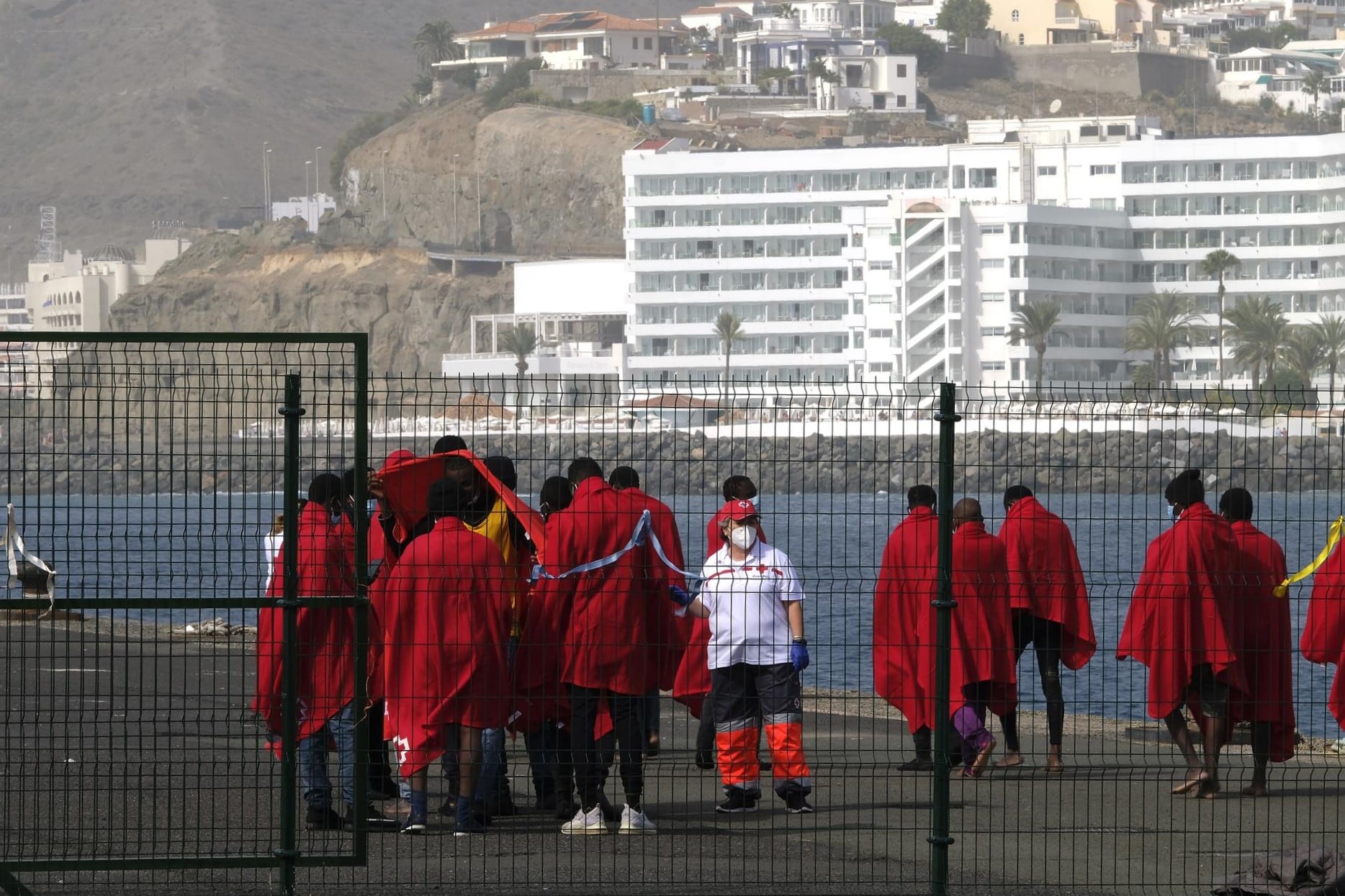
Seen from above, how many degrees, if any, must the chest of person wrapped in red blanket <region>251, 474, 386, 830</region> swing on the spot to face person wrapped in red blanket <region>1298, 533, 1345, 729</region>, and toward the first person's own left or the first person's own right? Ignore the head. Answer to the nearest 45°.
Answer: approximately 45° to the first person's own right

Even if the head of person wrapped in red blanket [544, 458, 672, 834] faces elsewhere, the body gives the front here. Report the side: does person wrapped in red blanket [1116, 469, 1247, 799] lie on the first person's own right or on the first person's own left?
on the first person's own right

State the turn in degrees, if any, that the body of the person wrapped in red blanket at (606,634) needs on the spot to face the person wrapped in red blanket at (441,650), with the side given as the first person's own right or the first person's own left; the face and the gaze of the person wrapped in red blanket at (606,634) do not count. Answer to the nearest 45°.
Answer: approximately 135° to the first person's own left

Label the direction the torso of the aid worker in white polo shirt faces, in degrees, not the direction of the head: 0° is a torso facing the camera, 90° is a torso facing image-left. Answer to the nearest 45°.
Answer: approximately 0°

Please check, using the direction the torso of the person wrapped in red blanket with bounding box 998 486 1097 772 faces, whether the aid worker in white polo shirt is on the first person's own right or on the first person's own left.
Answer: on the first person's own left

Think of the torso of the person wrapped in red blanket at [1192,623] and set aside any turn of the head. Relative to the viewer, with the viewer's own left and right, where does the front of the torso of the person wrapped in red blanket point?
facing away from the viewer and to the left of the viewer

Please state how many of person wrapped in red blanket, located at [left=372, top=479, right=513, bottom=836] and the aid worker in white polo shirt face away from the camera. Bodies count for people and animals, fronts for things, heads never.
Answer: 1

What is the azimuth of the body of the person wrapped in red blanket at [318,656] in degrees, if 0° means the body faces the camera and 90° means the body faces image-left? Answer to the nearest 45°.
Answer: approximately 225°

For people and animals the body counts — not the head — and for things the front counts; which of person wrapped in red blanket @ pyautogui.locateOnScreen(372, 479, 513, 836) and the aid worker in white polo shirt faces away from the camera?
the person wrapped in red blanket

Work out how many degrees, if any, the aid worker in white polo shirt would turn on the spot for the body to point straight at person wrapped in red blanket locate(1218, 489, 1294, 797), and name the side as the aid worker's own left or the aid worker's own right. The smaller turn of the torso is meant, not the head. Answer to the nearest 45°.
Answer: approximately 90° to the aid worker's own left
